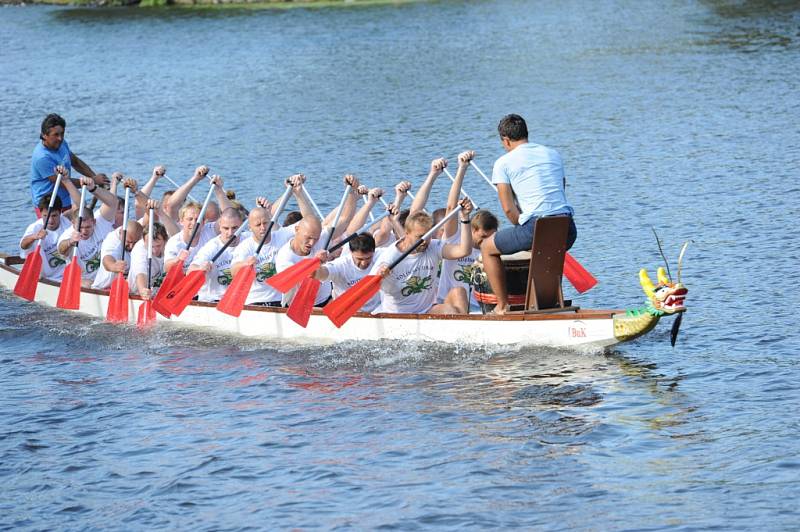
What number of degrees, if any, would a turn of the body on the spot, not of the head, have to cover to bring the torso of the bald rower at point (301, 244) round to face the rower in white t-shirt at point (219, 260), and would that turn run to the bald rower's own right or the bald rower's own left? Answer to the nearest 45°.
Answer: approximately 180°

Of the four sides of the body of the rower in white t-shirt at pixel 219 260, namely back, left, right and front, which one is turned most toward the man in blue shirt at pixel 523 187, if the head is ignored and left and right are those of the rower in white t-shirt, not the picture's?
front

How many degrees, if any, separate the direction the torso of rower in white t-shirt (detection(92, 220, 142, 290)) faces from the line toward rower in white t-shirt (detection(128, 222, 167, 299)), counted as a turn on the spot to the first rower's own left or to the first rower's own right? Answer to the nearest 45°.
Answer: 0° — they already face them

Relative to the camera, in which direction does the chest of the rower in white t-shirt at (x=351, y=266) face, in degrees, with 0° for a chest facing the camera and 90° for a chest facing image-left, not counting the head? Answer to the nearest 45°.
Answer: approximately 315°

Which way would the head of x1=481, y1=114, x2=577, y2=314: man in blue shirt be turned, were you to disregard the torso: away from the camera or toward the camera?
away from the camera

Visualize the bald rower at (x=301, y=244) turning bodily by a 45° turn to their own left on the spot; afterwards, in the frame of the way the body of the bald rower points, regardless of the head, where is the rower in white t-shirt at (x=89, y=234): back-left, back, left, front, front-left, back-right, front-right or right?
back-left

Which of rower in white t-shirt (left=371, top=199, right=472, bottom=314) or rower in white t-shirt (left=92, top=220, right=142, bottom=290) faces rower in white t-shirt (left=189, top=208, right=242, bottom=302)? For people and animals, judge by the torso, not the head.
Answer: rower in white t-shirt (left=92, top=220, right=142, bottom=290)

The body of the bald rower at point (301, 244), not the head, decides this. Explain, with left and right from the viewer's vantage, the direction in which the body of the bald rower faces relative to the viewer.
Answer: facing the viewer and to the right of the viewer

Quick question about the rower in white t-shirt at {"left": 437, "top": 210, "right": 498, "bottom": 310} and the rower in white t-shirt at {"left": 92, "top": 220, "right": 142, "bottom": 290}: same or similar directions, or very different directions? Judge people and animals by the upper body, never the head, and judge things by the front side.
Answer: same or similar directions

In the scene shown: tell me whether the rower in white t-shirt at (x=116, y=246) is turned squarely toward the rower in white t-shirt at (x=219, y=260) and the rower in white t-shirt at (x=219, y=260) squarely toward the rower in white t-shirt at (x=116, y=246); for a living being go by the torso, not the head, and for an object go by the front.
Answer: no

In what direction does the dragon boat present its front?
to the viewer's right

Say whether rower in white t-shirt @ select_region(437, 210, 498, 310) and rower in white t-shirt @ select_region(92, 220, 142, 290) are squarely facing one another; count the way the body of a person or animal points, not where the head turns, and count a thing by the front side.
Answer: no

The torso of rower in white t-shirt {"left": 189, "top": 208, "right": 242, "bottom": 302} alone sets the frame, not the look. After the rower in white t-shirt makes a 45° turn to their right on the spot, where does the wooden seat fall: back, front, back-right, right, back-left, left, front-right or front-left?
front-left

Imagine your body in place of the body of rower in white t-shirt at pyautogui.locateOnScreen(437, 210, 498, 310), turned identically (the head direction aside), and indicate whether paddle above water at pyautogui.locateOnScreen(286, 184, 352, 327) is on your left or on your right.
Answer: on your right

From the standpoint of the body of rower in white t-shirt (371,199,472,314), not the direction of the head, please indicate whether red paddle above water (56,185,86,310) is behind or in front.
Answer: behind

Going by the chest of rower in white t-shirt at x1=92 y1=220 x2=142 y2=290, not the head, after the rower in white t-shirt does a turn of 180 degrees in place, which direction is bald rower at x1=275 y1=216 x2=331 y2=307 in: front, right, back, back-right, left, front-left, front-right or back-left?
back

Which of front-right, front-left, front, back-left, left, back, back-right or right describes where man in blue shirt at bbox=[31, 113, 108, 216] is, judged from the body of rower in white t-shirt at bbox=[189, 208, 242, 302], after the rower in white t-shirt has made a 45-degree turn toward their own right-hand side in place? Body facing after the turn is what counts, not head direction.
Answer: back-right

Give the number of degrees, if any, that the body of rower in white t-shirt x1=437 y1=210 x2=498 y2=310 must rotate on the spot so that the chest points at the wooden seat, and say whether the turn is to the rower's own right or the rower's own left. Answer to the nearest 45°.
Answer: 0° — they already face it

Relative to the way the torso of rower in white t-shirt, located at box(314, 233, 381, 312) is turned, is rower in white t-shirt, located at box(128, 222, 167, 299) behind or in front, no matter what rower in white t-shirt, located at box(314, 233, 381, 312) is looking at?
behind
